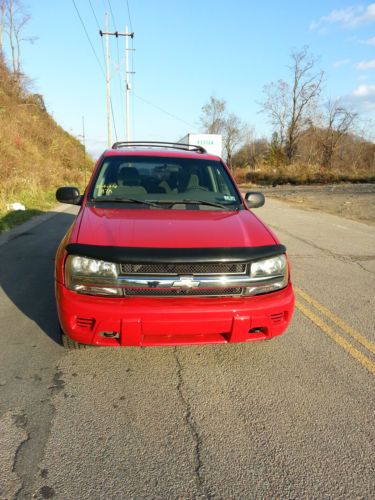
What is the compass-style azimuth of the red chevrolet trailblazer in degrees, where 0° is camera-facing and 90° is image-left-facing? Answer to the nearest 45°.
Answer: approximately 0°
